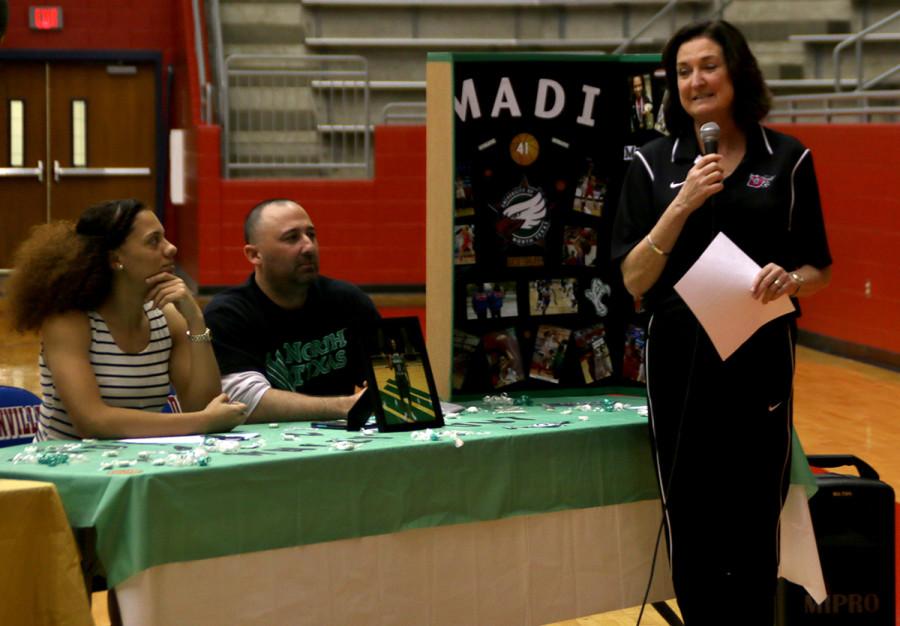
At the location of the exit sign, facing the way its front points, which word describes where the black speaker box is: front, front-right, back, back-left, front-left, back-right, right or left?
front

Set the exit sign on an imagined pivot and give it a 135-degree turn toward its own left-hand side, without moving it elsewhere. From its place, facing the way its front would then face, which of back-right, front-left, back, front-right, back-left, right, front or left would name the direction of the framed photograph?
back-right

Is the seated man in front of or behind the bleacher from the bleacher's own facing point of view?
in front

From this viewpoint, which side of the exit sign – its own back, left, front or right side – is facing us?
front

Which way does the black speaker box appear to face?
toward the camera

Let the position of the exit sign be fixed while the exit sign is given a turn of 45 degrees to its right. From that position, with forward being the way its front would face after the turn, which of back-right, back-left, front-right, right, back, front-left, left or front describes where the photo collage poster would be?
front-left

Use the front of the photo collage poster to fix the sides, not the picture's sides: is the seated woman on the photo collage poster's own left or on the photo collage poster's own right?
on the photo collage poster's own right

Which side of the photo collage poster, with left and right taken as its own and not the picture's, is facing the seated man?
right

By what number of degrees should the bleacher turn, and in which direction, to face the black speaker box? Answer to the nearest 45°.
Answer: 0° — it already faces it

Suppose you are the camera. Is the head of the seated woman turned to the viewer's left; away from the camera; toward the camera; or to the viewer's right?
to the viewer's right

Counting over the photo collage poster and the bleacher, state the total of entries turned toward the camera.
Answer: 2

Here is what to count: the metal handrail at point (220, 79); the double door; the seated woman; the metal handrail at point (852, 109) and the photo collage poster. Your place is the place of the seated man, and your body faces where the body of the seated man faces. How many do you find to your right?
1

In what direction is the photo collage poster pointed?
toward the camera

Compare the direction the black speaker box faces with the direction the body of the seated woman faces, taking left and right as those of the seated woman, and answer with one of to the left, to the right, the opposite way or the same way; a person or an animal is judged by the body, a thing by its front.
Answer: to the right

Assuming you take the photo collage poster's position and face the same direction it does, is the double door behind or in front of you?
behind
